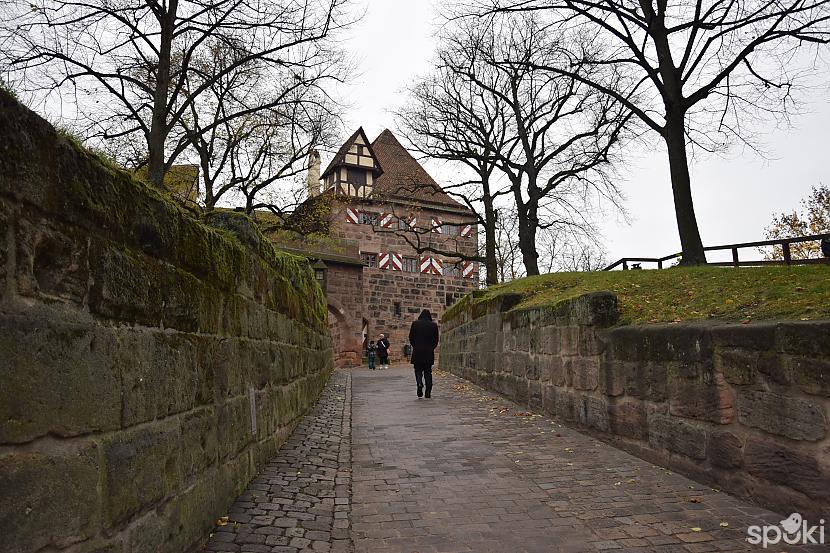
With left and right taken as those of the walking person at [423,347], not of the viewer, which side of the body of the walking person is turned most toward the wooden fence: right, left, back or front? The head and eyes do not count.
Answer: right

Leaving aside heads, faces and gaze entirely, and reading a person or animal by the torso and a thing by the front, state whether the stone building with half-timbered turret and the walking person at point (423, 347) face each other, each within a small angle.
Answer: yes

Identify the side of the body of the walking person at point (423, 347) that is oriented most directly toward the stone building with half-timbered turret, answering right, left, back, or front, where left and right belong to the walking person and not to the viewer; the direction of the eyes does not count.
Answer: front

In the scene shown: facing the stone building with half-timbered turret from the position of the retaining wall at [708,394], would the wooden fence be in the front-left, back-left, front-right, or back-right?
front-right

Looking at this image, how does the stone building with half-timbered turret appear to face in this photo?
toward the camera

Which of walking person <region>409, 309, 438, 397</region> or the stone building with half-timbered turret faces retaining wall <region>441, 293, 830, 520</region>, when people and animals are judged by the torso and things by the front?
the stone building with half-timbered turret

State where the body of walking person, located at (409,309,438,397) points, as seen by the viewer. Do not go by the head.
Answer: away from the camera

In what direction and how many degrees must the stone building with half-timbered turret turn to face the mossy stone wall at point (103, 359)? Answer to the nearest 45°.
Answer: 0° — it already faces it

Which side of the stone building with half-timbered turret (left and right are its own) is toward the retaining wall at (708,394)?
front

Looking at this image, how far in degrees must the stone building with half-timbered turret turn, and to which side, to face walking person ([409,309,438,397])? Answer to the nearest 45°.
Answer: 0° — it already faces them

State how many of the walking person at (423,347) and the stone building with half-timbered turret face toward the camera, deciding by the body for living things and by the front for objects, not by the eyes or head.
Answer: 1

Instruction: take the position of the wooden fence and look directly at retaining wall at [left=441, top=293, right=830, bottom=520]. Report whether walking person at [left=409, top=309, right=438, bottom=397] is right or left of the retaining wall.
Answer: right

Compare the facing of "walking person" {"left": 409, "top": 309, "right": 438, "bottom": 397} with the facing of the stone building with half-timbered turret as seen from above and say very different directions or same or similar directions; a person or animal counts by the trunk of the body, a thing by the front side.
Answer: very different directions
